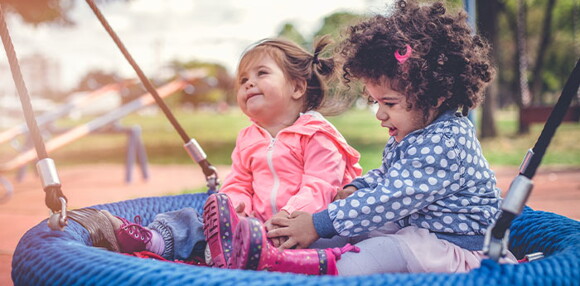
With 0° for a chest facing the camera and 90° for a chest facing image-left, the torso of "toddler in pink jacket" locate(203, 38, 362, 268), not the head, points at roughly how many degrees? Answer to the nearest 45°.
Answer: approximately 45°

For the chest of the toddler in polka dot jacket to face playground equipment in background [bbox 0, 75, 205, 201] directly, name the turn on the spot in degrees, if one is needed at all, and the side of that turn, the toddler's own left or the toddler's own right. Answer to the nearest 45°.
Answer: approximately 45° to the toddler's own right

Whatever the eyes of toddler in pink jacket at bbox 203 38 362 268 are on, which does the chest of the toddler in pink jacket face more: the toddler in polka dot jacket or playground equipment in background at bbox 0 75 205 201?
the toddler in polka dot jacket

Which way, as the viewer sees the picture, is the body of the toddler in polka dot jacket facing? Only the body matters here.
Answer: to the viewer's left
